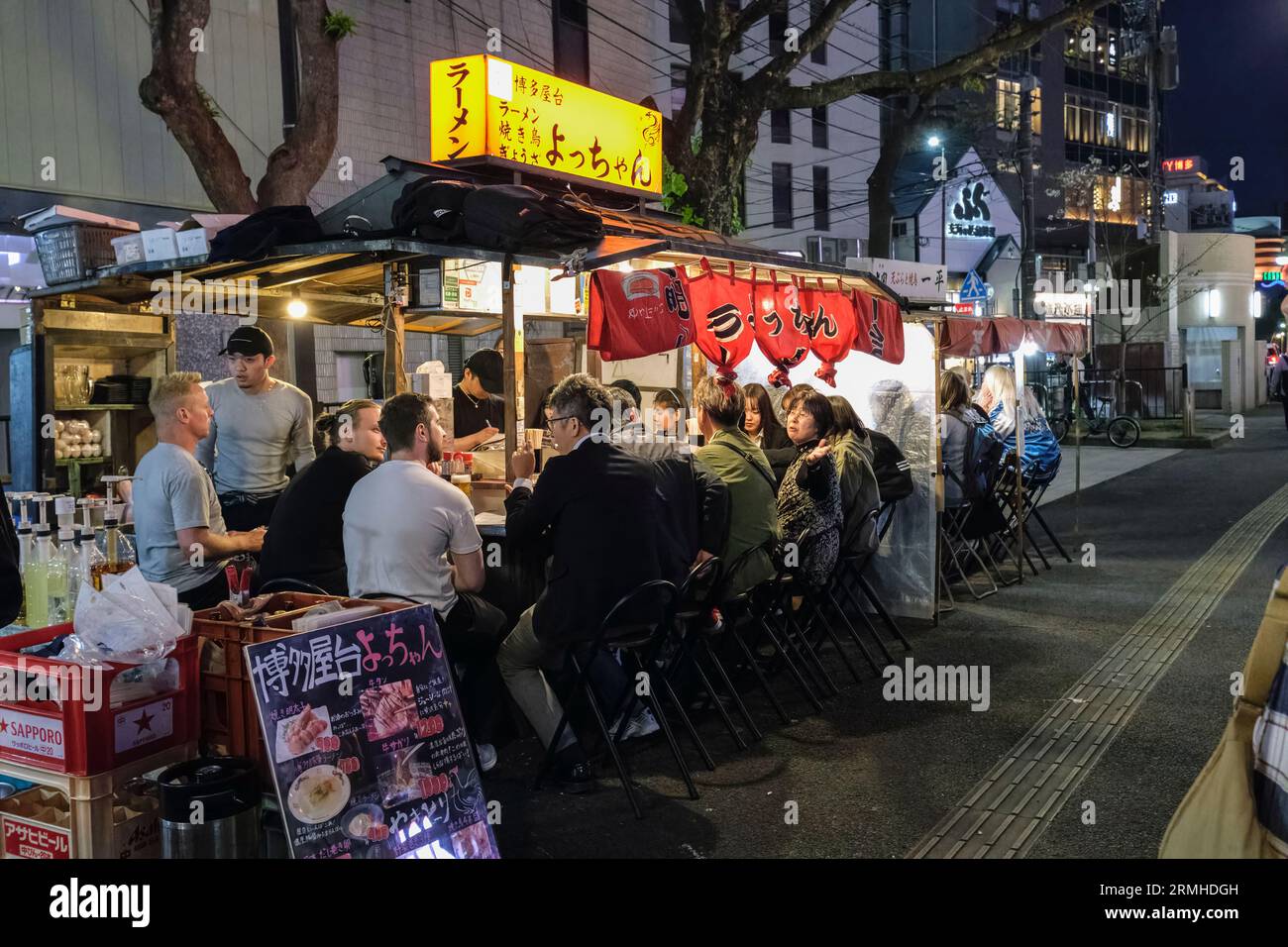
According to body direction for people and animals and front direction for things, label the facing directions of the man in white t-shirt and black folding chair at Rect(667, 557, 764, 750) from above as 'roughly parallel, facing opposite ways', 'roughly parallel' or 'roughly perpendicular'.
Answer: roughly perpendicular

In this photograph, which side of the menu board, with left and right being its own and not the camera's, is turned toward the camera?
front

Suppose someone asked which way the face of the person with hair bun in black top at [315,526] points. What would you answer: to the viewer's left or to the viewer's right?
to the viewer's right

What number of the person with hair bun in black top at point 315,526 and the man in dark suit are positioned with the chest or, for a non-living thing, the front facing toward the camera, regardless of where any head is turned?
0

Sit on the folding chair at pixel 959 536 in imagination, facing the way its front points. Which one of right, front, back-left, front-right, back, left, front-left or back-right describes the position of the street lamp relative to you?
front-right

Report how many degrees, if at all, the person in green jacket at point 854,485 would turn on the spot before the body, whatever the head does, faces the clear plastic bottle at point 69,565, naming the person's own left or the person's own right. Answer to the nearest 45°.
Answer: approximately 90° to the person's own left

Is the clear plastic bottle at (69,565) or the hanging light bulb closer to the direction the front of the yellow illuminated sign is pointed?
the clear plastic bottle

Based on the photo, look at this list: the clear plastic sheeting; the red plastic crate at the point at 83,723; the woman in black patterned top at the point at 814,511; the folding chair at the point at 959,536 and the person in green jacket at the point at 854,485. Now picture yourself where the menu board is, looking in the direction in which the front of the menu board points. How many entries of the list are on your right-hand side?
1

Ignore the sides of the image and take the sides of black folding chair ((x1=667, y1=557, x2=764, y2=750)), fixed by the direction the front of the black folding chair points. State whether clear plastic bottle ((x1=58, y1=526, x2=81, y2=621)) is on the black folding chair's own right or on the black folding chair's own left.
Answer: on the black folding chair's own left

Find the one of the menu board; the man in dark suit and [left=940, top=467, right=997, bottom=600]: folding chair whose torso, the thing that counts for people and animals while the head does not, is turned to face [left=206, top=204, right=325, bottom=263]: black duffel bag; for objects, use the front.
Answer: the man in dark suit

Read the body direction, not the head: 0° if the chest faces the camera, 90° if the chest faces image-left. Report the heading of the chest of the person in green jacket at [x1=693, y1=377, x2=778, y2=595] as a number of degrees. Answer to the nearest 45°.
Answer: approximately 135°

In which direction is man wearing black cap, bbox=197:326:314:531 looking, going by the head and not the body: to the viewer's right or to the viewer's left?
to the viewer's left

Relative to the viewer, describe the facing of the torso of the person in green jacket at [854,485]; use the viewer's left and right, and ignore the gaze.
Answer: facing away from the viewer and to the left of the viewer

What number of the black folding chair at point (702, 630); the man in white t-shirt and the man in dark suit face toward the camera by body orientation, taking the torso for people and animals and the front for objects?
0

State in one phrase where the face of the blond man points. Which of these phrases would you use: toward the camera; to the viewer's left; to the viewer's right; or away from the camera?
to the viewer's right
